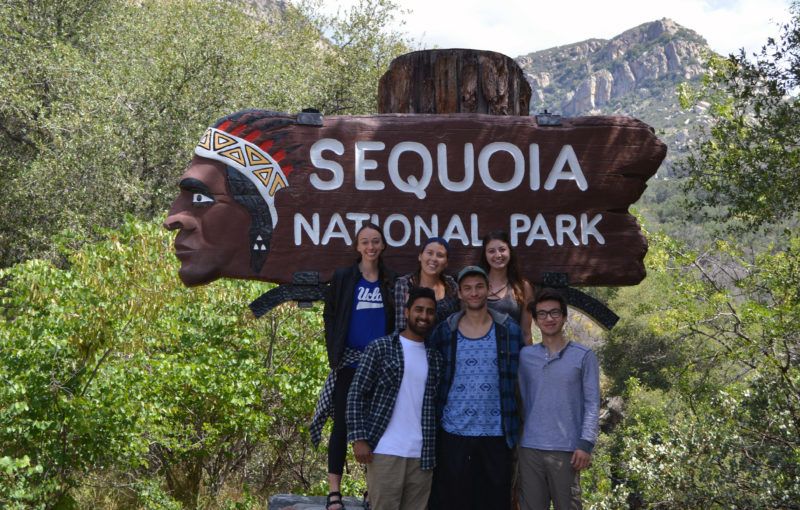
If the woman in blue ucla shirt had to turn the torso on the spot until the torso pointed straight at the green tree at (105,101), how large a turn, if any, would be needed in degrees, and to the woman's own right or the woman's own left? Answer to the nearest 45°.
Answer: approximately 135° to the woman's own right

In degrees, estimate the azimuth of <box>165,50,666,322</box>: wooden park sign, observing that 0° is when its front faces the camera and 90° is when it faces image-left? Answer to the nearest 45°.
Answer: approximately 0°

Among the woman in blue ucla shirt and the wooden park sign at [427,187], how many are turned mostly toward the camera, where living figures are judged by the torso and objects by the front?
2

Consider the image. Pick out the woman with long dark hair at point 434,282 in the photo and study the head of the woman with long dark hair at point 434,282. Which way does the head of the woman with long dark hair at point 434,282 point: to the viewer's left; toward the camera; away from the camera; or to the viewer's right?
toward the camera

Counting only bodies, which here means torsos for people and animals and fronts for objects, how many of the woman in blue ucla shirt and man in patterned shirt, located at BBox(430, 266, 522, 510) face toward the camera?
2

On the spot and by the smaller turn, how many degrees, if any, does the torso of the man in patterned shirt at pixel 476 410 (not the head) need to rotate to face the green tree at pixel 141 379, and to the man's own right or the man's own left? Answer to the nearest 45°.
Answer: approximately 135° to the man's own right

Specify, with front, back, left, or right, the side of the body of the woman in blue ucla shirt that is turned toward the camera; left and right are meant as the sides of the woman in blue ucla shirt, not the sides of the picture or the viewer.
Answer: front

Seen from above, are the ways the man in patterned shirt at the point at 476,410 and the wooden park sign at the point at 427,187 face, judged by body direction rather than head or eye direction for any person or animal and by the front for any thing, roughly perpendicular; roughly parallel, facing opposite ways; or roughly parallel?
roughly parallel

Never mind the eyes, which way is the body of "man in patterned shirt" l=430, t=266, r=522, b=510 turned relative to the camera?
toward the camera

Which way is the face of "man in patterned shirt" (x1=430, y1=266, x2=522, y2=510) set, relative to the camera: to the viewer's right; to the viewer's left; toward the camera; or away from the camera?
toward the camera

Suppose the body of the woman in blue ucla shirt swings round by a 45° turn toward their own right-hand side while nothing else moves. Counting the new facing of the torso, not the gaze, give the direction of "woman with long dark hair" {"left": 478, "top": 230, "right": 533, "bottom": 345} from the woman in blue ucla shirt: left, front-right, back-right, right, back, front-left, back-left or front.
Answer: back-left

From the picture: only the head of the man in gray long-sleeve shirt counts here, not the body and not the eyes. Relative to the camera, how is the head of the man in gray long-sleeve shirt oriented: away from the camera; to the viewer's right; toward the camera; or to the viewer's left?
toward the camera

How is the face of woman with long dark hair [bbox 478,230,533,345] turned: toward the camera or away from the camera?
toward the camera

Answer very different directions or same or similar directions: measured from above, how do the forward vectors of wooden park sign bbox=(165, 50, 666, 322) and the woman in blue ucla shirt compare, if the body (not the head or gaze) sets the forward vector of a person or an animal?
same or similar directions
